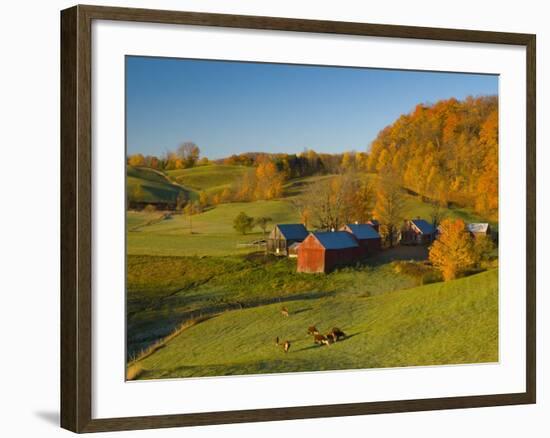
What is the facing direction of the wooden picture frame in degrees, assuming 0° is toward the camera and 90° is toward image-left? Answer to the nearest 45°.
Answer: approximately 315°
